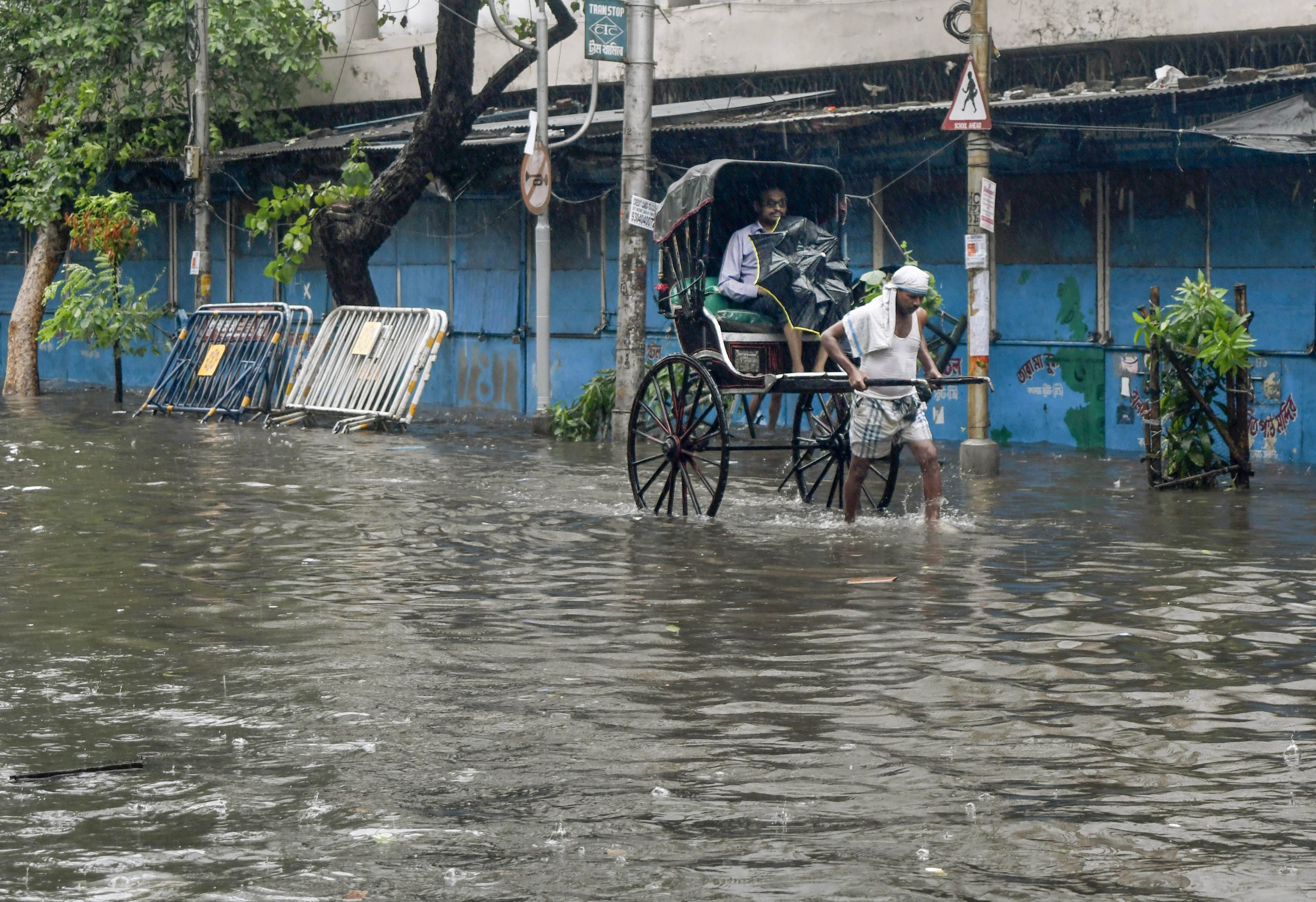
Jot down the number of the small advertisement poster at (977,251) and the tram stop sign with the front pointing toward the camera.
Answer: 2

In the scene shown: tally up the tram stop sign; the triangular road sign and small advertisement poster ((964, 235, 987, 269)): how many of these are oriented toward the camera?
3

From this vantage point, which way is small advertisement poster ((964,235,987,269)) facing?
toward the camera

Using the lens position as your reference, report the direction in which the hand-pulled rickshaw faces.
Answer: facing the viewer and to the right of the viewer

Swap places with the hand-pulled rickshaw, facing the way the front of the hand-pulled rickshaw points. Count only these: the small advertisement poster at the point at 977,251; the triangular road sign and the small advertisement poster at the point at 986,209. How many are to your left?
3

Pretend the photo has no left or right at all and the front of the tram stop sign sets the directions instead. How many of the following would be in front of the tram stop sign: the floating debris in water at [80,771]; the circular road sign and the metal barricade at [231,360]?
1

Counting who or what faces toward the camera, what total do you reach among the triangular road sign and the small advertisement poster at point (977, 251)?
2

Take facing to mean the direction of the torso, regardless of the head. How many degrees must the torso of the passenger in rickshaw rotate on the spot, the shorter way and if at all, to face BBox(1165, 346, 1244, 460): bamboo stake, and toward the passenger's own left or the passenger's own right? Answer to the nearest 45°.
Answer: approximately 45° to the passenger's own left

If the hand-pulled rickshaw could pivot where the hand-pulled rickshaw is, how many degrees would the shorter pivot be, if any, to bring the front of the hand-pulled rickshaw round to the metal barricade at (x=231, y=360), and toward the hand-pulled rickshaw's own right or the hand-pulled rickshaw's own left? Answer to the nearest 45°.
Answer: approximately 180°

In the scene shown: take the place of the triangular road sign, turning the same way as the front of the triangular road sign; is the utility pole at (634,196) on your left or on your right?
on your right

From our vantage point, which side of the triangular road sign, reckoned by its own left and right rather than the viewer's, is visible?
front

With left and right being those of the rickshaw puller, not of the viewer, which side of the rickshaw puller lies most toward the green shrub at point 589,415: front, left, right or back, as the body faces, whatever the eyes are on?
back
